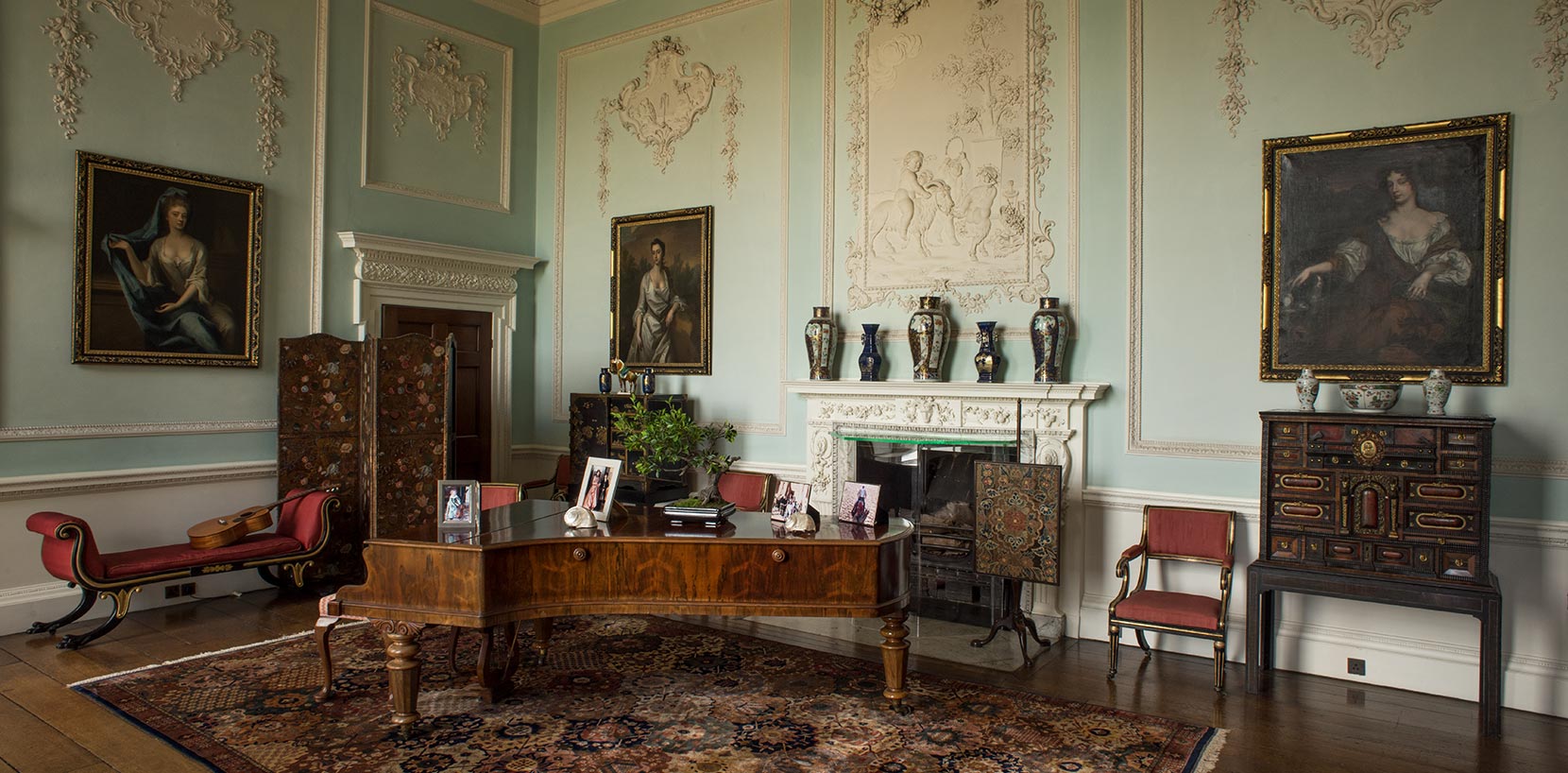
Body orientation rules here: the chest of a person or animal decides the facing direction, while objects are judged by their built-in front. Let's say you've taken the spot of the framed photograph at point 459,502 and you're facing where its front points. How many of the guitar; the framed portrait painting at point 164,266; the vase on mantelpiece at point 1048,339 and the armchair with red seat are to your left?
2

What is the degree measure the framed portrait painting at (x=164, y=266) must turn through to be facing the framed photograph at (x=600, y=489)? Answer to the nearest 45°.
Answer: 0° — it already faces it

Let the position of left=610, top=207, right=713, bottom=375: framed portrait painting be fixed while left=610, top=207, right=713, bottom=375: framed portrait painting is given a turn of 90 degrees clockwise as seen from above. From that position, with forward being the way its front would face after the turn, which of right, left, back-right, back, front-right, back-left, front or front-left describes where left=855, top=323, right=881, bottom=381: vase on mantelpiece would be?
back

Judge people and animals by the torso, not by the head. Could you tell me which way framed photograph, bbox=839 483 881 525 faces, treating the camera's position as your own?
facing the viewer

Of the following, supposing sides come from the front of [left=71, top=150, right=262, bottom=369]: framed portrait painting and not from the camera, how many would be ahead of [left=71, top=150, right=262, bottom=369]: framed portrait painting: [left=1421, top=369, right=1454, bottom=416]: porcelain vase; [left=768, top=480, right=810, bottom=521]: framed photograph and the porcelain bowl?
3

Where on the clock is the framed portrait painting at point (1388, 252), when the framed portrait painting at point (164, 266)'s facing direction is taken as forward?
the framed portrait painting at point (1388, 252) is roughly at 12 o'clock from the framed portrait painting at point (164, 266).

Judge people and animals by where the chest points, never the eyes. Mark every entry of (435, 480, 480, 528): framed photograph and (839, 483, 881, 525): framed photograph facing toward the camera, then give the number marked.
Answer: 2

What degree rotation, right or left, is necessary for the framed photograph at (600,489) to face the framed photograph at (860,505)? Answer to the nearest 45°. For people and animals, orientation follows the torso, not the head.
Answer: approximately 135° to its left

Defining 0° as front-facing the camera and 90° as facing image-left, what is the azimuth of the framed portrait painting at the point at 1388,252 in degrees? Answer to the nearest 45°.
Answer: approximately 45°

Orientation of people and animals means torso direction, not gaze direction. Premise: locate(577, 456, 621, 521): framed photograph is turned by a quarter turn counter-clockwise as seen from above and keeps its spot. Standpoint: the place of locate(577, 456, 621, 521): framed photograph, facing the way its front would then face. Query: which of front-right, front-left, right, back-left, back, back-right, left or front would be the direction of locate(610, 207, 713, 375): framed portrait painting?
back-left

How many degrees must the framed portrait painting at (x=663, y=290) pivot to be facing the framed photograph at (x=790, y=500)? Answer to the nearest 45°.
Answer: approximately 45° to its left

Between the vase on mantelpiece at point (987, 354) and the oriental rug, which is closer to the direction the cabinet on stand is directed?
the oriental rug

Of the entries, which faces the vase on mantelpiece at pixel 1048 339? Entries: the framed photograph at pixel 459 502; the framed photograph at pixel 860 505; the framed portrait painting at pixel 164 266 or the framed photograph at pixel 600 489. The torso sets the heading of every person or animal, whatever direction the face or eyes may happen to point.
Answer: the framed portrait painting
